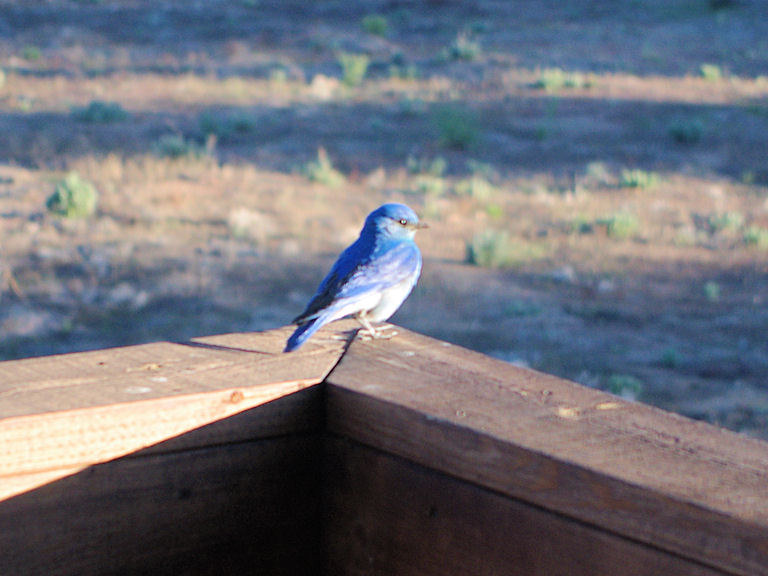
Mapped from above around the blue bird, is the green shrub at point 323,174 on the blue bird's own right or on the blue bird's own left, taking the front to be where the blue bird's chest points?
on the blue bird's own left

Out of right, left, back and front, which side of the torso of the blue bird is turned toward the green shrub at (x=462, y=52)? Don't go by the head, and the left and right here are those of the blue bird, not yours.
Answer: left

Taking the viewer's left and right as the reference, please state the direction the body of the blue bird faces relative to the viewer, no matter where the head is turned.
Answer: facing to the right of the viewer

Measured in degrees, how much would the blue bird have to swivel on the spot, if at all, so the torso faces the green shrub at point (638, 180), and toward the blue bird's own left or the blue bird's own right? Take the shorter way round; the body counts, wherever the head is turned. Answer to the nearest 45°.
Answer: approximately 90° to the blue bird's own left

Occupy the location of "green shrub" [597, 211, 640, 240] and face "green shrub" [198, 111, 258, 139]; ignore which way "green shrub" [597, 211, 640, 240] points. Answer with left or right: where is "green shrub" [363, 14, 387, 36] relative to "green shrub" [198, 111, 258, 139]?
right

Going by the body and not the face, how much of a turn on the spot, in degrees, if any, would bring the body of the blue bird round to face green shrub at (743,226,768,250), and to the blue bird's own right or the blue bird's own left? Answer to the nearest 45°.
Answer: approximately 45° to the blue bird's own left

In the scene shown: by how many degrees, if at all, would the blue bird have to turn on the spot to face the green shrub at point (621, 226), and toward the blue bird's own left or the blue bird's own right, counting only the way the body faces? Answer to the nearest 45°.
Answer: approximately 90° to the blue bird's own left

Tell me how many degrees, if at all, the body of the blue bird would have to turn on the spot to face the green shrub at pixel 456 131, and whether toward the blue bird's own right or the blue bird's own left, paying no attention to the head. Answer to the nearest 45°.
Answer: approximately 90° to the blue bird's own left

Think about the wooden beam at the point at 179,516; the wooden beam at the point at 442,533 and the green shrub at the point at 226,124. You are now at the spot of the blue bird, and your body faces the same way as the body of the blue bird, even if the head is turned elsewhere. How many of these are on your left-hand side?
1

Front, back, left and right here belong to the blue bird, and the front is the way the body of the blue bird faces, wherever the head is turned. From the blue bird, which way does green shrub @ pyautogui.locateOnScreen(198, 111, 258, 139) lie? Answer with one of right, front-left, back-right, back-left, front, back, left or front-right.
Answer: left

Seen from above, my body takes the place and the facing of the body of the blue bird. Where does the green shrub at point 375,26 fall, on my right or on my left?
on my left

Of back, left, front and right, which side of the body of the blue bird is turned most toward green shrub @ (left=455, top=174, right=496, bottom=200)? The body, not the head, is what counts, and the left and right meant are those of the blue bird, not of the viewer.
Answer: left

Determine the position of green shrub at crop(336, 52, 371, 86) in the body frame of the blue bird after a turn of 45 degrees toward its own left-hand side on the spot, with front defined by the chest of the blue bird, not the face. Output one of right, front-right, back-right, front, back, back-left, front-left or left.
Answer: front-left
